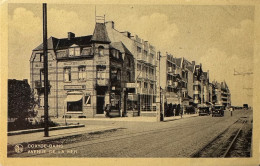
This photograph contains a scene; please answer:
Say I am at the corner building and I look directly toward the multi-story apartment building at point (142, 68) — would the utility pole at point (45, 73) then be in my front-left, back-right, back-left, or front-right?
back-right

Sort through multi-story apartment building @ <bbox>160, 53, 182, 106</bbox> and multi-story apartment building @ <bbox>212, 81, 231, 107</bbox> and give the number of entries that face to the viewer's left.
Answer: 0
